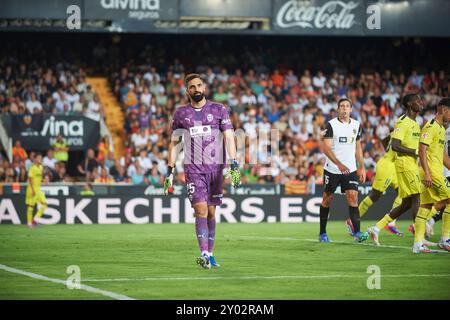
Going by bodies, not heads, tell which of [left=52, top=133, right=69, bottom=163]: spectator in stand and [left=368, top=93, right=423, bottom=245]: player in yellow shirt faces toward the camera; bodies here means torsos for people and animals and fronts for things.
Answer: the spectator in stand

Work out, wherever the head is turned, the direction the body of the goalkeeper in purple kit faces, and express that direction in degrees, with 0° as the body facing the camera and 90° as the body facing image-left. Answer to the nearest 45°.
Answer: approximately 0°

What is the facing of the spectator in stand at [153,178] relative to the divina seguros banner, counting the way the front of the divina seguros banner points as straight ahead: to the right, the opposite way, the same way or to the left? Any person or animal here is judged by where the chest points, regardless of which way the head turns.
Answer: the same way

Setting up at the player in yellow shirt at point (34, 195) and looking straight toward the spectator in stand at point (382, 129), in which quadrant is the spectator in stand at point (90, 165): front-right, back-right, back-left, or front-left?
front-left

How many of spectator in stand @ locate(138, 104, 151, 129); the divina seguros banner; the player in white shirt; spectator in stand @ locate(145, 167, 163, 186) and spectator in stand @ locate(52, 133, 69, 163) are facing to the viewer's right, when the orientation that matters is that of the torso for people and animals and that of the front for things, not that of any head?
0

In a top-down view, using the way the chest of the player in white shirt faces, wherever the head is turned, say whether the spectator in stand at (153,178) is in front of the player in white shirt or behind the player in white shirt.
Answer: behind

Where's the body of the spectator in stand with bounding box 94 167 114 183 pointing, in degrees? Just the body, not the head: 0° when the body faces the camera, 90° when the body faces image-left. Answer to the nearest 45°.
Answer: approximately 0°

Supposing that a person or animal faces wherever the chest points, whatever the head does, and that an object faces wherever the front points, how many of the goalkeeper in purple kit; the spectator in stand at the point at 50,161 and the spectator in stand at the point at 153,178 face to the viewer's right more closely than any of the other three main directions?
0

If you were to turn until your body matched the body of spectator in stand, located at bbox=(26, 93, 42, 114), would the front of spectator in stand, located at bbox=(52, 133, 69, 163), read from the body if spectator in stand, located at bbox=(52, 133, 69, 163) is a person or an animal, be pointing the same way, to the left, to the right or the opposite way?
the same way

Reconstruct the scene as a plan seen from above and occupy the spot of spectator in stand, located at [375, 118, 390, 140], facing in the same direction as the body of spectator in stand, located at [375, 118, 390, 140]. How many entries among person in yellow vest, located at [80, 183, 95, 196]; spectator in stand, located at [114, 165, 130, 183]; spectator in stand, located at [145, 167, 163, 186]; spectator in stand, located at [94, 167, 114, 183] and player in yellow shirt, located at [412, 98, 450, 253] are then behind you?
0

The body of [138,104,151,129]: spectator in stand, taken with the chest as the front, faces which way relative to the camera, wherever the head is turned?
toward the camera

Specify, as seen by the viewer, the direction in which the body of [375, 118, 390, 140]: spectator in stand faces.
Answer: toward the camera

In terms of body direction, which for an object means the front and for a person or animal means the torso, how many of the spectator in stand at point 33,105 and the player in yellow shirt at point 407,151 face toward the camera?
1

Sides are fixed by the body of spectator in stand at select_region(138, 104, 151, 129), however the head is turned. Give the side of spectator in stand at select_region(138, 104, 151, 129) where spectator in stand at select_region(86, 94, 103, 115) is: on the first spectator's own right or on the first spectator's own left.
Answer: on the first spectator's own right
